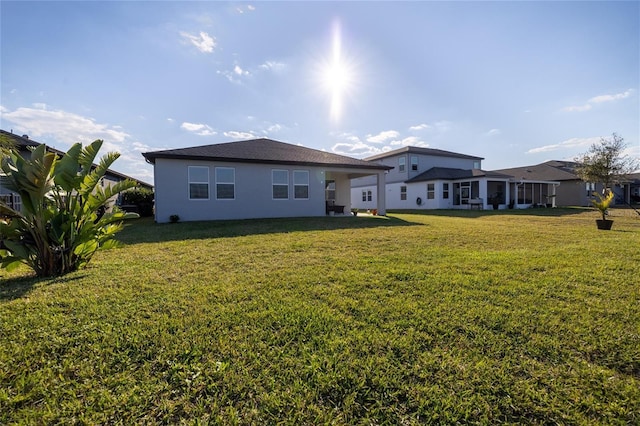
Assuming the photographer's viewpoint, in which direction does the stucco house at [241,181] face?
facing away from the viewer

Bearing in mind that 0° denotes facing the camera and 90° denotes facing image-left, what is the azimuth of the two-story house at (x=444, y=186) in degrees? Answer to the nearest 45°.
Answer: approximately 135°

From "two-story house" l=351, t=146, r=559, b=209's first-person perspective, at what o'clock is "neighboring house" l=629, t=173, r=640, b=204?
The neighboring house is roughly at 3 o'clock from the two-story house.

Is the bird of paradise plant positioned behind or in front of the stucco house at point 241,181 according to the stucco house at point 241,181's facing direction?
behind

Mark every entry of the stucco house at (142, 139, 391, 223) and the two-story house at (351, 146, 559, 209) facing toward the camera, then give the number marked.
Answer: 0

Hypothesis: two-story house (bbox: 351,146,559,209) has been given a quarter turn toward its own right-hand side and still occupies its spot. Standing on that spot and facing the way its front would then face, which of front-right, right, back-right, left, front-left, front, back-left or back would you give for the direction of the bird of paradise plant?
back-right

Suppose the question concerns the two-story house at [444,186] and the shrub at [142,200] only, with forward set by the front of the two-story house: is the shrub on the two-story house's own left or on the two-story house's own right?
on the two-story house's own left

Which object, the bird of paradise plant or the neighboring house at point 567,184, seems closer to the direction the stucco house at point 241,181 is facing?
the neighboring house
